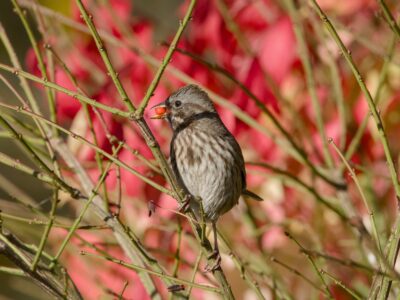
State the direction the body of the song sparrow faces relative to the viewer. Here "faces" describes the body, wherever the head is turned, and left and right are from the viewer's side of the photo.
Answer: facing the viewer and to the left of the viewer
